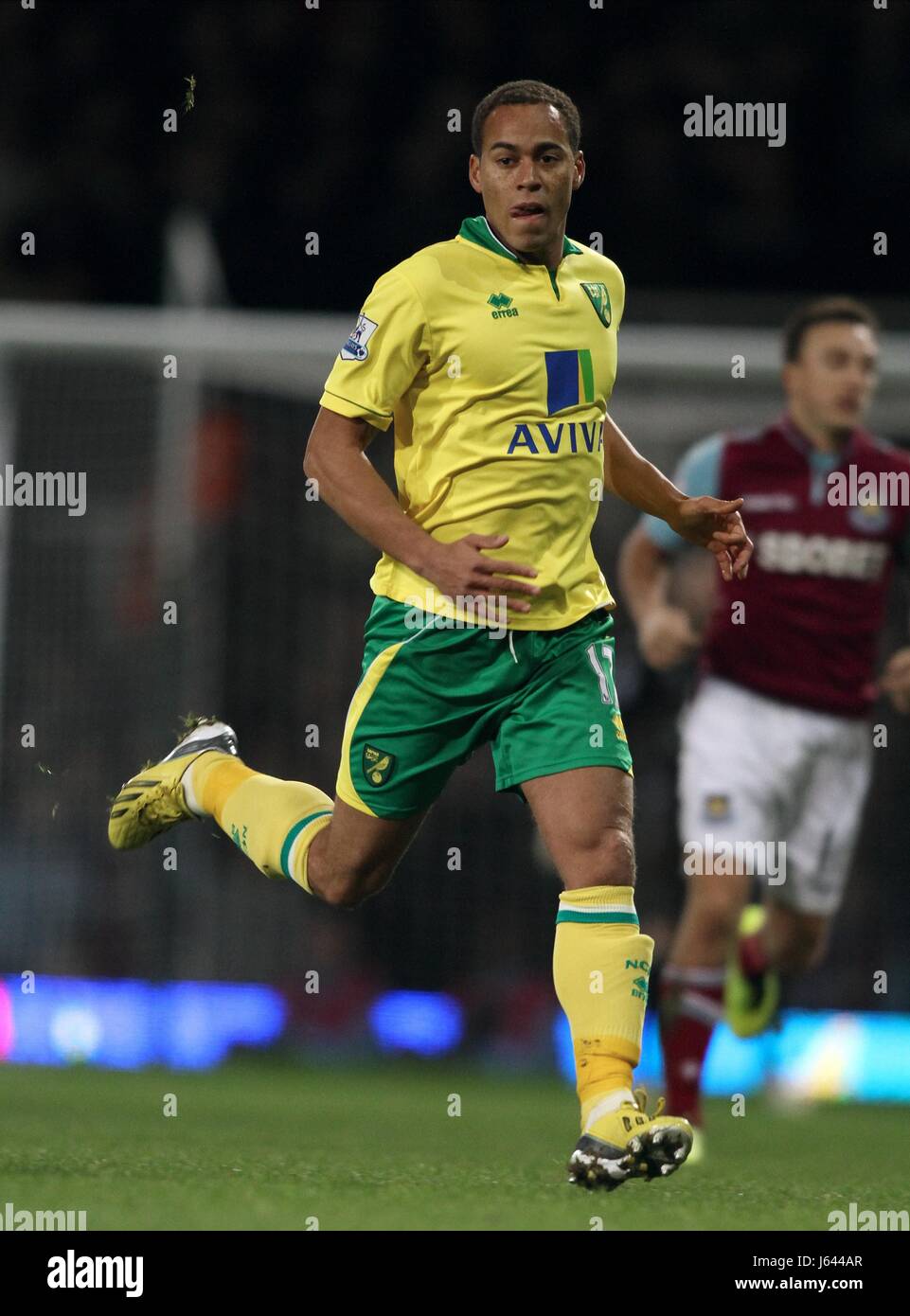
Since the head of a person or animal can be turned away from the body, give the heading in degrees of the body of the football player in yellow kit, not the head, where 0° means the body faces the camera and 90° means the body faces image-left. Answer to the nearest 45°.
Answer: approximately 315°

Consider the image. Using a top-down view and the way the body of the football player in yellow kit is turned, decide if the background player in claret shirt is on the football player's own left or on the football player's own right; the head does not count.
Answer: on the football player's own left

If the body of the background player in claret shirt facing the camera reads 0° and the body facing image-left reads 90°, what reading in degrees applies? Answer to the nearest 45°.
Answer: approximately 315°

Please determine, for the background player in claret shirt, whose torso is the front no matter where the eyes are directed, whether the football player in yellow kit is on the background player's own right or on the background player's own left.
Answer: on the background player's own right

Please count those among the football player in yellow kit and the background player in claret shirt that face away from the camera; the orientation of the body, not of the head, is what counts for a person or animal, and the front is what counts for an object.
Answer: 0
